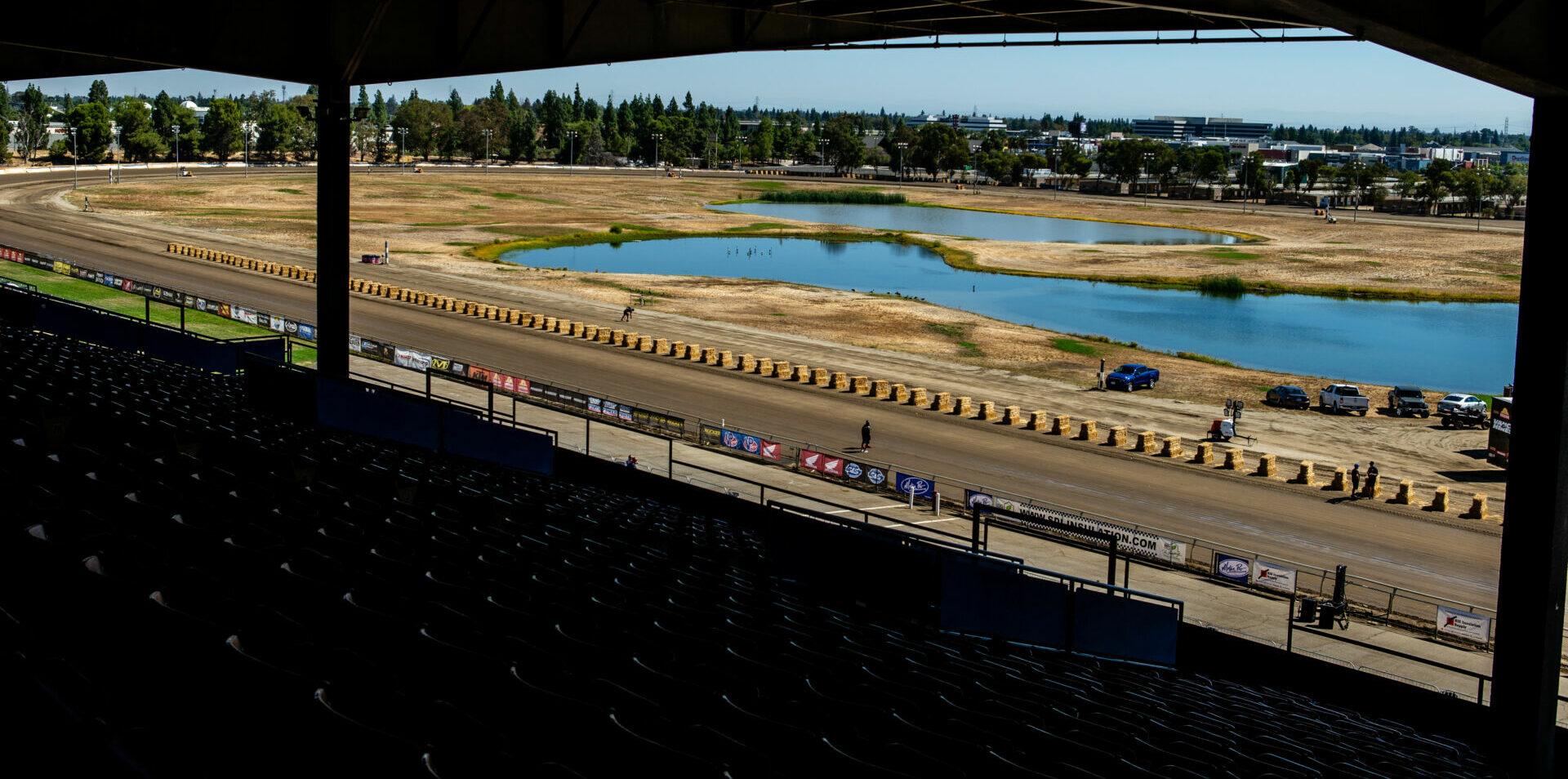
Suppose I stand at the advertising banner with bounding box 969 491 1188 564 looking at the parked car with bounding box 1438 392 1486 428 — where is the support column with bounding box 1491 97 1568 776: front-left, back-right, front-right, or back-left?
back-right

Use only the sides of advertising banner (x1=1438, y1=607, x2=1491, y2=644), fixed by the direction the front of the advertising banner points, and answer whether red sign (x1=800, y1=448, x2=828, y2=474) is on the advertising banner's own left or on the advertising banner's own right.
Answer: on the advertising banner's own right

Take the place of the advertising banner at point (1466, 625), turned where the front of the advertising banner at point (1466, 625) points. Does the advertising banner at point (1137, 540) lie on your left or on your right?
on your right

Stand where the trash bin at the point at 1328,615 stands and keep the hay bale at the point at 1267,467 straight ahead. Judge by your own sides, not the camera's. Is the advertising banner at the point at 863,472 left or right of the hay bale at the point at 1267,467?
left

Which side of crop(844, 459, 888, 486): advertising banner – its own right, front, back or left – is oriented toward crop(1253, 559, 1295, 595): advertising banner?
left

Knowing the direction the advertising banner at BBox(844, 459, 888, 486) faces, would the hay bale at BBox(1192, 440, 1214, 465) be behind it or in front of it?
behind

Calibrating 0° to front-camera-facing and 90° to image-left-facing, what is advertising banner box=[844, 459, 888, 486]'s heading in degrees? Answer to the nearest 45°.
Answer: approximately 45°

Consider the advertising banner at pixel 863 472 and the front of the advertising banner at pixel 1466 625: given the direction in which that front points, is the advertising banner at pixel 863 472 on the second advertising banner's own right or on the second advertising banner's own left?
on the second advertising banner's own right

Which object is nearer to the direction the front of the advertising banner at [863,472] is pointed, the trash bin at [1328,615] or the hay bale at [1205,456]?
the trash bin
